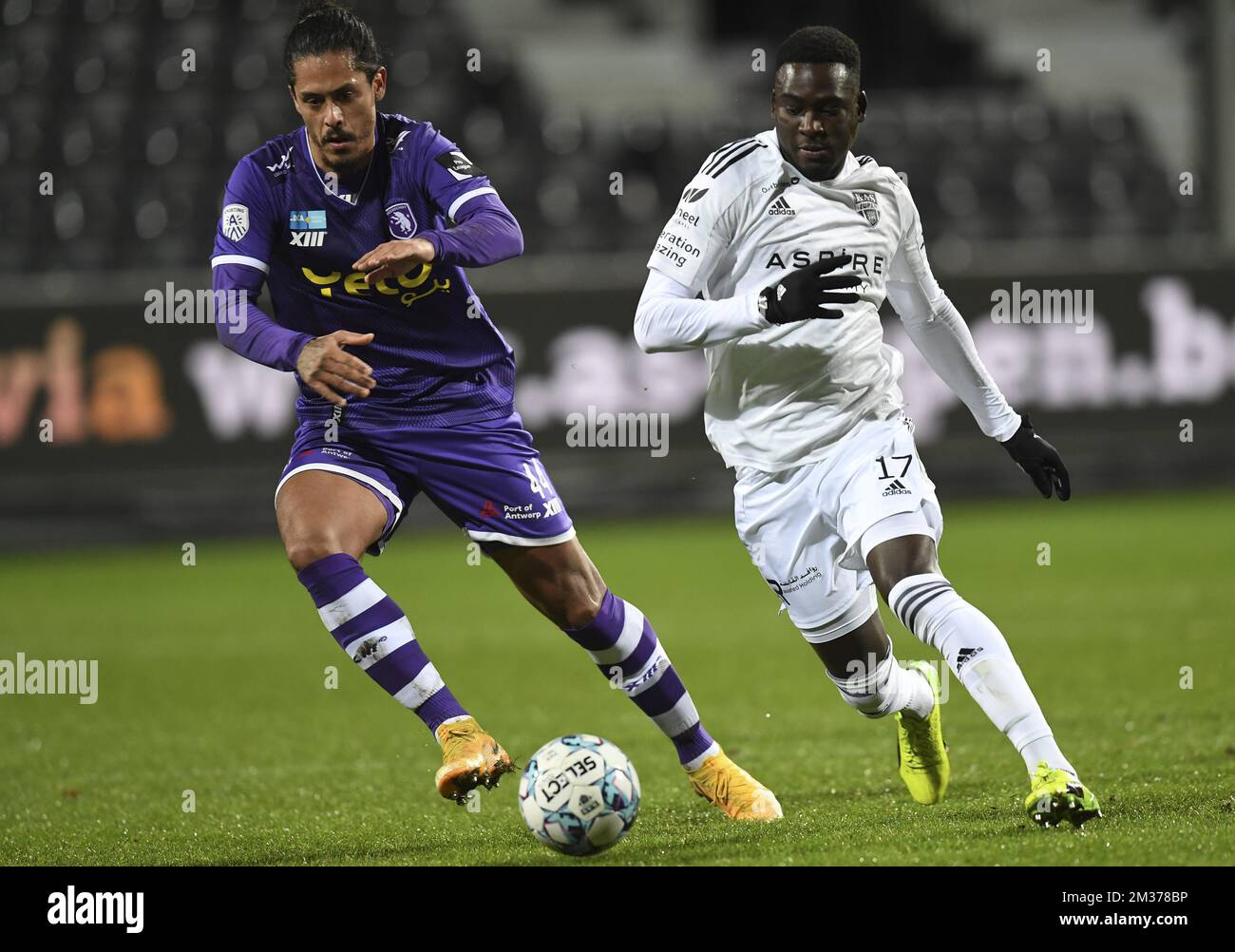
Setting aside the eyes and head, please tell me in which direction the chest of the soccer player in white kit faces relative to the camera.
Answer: toward the camera

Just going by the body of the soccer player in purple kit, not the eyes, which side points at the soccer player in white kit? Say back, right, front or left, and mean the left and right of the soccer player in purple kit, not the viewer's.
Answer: left

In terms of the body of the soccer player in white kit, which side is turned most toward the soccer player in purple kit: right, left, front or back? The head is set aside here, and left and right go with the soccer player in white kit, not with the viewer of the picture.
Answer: right

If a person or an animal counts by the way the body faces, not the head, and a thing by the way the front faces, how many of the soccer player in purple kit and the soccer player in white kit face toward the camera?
2

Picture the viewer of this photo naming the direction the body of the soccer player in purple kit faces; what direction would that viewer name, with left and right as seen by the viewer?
facing the viewer
